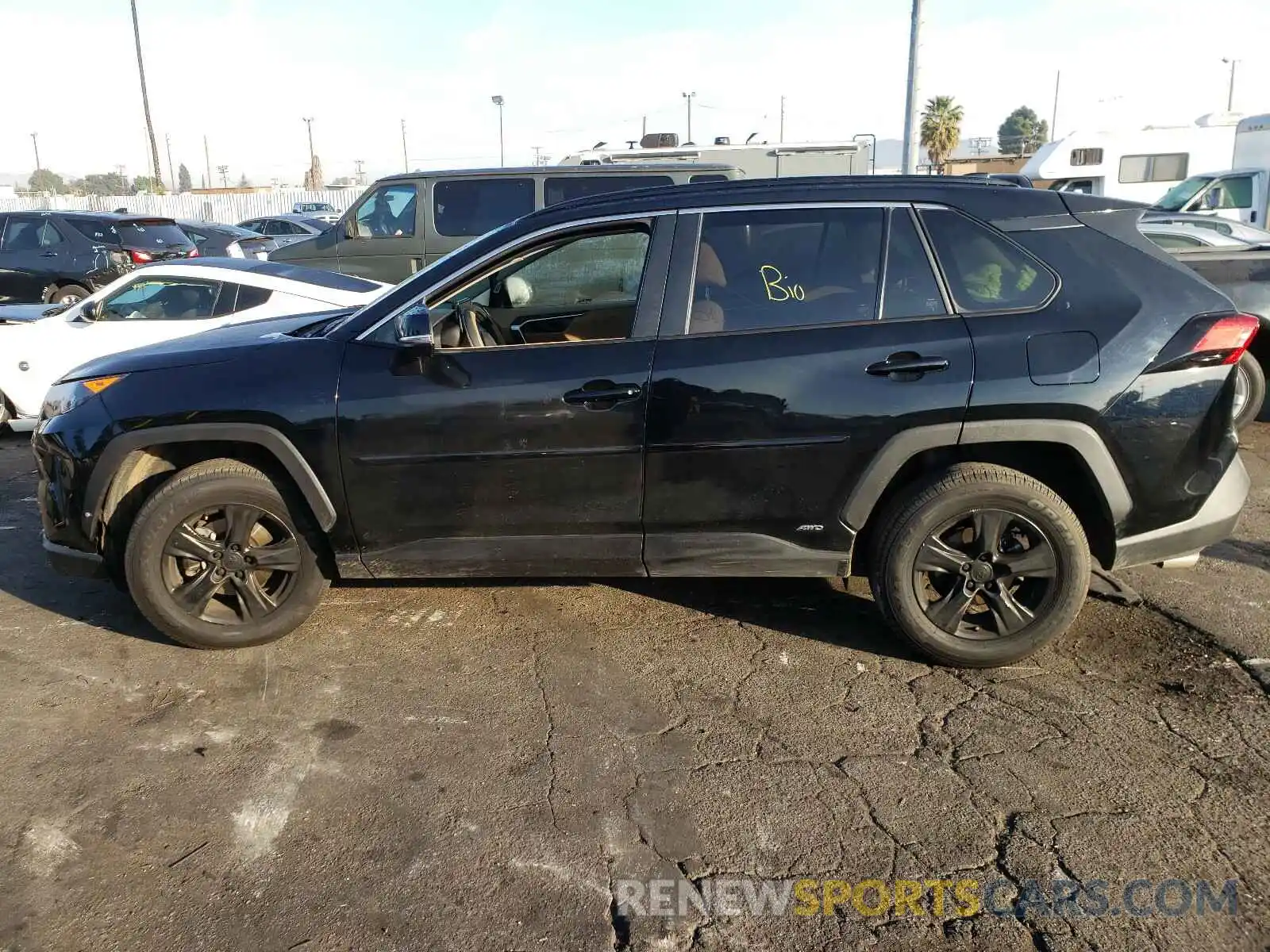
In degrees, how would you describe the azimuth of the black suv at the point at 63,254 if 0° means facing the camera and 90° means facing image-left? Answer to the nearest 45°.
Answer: approximately 135°

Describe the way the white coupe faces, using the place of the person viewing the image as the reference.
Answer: facing to the left of the viewer

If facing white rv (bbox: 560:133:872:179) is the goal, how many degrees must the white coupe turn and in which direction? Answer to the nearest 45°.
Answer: approximately 135° to its right

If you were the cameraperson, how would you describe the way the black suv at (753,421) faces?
facing to the left of the viewer

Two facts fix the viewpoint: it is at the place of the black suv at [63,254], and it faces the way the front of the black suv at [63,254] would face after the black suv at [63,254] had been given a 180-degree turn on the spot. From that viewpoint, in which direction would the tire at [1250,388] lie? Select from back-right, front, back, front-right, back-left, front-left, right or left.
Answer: front

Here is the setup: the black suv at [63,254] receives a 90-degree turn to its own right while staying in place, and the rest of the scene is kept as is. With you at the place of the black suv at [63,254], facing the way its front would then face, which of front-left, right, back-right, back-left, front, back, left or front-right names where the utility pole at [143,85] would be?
front-left
